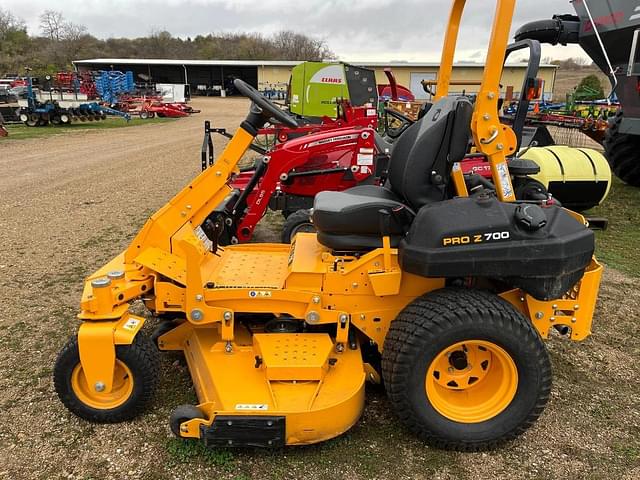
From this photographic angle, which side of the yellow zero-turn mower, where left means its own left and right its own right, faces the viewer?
left

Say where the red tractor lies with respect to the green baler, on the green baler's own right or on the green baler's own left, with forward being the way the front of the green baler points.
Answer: on the green baler's own left

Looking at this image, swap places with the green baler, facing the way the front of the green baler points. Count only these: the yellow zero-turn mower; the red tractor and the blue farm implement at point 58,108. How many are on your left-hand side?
2

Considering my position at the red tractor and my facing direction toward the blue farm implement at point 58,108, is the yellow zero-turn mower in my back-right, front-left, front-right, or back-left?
back-left

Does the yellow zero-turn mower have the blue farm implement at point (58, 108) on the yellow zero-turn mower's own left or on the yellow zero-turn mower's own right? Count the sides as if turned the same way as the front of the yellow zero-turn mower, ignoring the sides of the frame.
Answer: on the yellow zero-turn mower's own right

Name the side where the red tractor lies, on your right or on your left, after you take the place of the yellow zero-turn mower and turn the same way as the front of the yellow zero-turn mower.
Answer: on your right

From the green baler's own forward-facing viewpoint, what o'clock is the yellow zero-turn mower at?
The yellow zero-turn mower is roughly at 9 o'clock from the green baler.

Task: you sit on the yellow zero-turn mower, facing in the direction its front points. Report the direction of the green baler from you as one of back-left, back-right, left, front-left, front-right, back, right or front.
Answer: right
